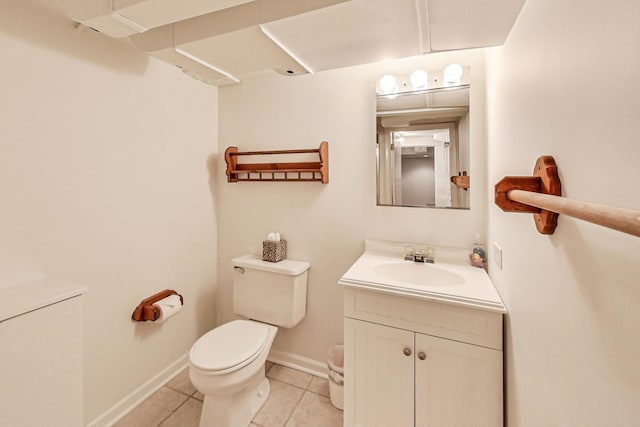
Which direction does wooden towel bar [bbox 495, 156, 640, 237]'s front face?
to the viewer's left

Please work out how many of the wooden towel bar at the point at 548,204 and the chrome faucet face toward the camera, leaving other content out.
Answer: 1

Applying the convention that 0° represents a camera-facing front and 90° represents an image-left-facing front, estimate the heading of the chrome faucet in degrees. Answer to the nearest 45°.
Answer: approximately 0°

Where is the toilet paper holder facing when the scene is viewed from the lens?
facing the viewer and to the right of the viewer

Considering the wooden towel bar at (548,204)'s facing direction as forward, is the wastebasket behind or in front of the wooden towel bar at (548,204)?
in front

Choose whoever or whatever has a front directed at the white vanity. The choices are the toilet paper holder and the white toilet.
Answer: the toilet paper holder

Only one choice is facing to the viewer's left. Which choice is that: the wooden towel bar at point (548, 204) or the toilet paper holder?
the wooden towel bar

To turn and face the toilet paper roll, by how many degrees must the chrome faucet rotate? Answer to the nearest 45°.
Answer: approximately 90° to its right

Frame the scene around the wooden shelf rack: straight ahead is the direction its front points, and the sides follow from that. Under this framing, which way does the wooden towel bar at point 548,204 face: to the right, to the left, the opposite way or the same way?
to the right

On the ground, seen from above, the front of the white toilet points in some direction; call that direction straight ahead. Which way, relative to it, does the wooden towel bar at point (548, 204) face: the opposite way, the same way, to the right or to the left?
to the right

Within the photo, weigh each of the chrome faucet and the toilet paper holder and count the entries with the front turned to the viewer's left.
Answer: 0

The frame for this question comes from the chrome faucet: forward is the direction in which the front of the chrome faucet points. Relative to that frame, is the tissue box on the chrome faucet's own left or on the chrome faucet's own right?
on the chrome faucet's own right

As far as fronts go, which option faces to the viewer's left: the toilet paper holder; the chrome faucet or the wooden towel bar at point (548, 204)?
the wooden towel bar
